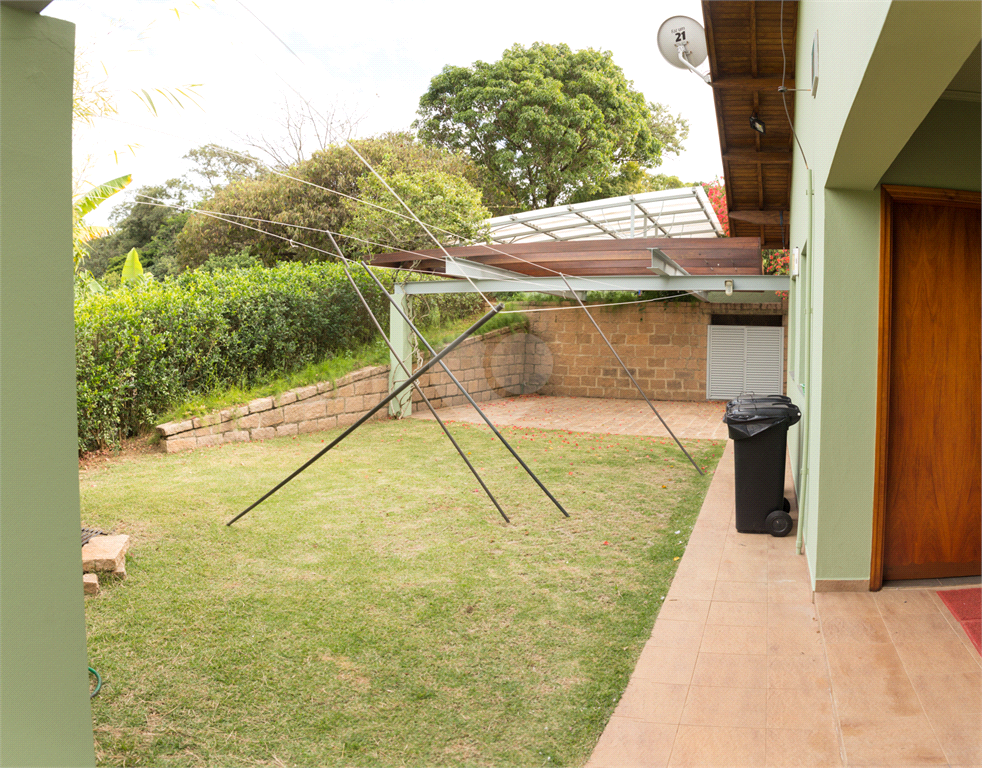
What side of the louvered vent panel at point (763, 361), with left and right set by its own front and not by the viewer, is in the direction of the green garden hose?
front

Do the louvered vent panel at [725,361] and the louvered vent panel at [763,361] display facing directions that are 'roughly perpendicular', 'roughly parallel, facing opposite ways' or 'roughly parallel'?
roughly parallel

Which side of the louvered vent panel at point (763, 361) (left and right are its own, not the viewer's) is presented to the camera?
front

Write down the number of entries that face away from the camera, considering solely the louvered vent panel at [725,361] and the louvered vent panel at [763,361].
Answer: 0

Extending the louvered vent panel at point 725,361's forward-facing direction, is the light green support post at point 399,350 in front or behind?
in front

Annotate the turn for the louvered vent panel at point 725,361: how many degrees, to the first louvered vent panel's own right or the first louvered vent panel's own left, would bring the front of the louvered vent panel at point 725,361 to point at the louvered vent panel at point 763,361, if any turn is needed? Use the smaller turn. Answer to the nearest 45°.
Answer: approximately 90° to the first louvered vent panel's own left

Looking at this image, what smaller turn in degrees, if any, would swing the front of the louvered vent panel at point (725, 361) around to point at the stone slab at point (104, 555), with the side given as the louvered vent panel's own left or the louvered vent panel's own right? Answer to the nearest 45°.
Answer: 0° — it already faces it

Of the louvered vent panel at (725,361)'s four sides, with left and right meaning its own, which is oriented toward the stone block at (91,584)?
front

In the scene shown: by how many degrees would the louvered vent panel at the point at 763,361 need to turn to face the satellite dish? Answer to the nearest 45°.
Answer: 0° — it already faces it

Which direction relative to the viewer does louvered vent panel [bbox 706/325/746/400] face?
toward the camera

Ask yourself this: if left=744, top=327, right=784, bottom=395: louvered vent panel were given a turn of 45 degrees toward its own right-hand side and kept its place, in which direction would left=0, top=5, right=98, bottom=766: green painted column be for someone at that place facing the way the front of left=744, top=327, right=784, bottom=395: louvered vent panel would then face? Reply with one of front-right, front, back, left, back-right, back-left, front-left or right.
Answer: front-left
